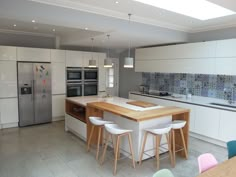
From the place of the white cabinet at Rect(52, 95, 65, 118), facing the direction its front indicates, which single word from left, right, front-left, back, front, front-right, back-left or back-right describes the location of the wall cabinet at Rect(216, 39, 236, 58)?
front-left

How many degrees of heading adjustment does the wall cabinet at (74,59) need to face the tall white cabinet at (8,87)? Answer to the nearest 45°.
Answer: approximately 45° to its right

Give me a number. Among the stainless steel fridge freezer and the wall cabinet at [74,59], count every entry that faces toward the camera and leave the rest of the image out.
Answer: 2

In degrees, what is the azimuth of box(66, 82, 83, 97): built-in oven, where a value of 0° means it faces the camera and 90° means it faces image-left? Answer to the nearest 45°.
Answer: approximately 0°

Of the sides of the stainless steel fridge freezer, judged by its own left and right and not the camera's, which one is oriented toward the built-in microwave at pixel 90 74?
left

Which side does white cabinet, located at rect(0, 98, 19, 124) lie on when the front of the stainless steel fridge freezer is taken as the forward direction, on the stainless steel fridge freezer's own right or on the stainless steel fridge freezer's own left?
on the stainless steel fridge freezer's own right
